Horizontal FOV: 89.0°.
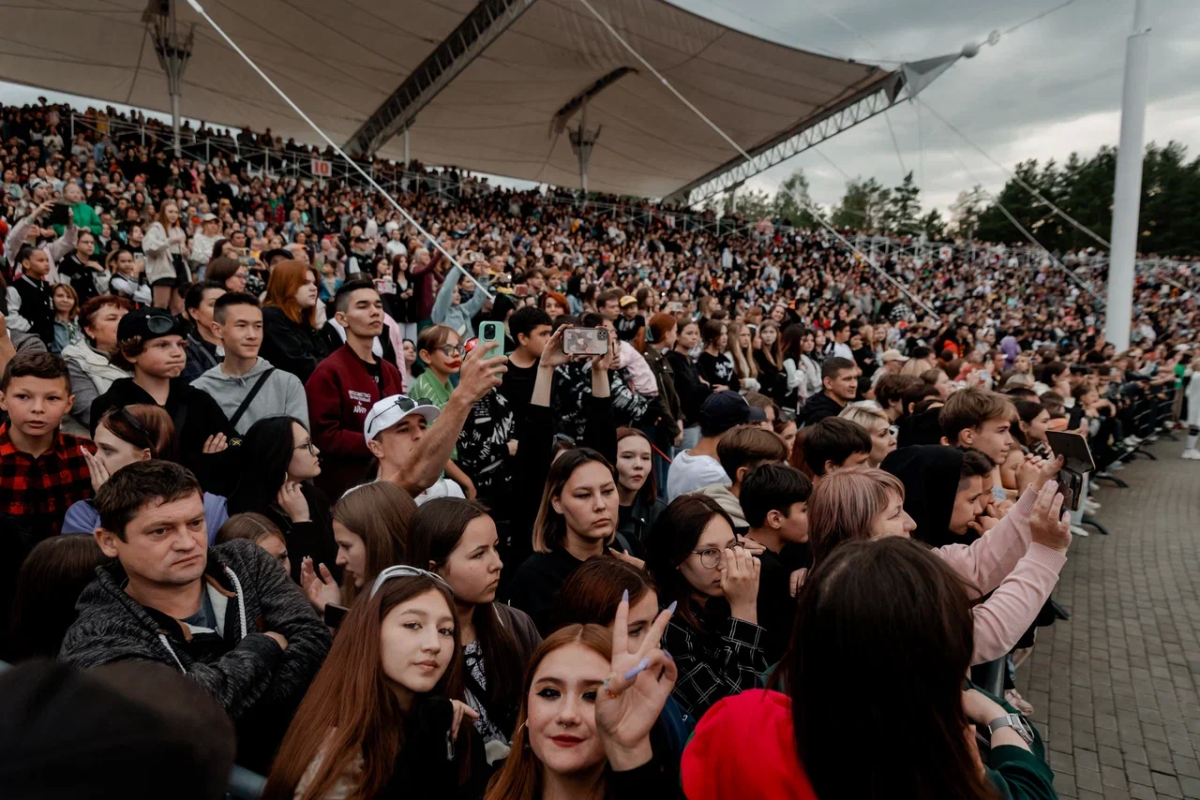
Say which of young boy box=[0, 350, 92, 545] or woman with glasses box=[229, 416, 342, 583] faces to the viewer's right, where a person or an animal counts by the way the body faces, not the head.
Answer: the woman with glasses

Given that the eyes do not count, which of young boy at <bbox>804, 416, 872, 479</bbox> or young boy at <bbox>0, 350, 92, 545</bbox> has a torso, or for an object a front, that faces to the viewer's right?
young boy at <bbox>804, 416, 872, 479</bbox>

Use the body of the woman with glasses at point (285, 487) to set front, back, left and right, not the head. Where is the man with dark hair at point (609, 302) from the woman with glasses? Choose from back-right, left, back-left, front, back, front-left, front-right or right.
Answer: front-left

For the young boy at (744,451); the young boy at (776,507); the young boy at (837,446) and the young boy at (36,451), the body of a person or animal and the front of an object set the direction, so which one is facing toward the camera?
the young boy at (36,451)

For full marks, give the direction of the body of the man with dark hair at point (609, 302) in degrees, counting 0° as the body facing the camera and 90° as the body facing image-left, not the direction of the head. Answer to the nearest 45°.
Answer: approximately 315°

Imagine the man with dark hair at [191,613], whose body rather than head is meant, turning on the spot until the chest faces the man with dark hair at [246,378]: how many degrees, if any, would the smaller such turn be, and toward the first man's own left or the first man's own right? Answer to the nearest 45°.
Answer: approximately 135° to the first man's own left

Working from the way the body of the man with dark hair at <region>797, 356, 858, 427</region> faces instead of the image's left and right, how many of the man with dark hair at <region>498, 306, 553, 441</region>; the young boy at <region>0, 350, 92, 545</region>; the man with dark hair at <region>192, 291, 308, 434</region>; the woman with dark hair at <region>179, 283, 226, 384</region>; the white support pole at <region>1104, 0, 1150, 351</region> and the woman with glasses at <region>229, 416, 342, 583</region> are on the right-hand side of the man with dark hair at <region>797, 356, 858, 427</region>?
5

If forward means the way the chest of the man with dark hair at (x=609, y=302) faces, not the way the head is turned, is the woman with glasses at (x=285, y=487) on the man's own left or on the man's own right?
on the man's own right
